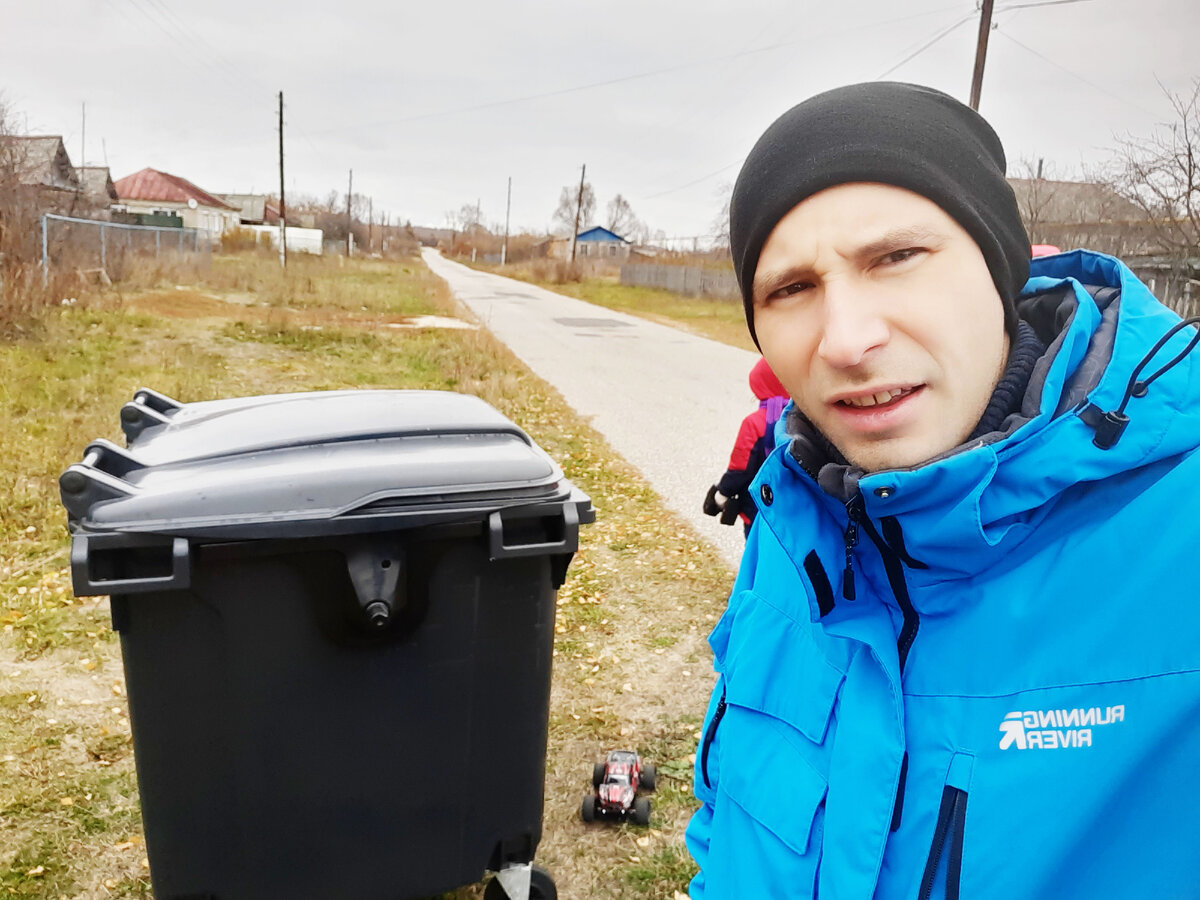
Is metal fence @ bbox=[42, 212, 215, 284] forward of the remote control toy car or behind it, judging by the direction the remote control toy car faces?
behind

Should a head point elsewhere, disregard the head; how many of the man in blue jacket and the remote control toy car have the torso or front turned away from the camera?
0

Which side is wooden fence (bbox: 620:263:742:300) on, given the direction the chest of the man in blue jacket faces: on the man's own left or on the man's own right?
on the man's own right

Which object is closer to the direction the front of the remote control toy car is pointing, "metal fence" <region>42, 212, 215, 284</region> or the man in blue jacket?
the man in blue jacket

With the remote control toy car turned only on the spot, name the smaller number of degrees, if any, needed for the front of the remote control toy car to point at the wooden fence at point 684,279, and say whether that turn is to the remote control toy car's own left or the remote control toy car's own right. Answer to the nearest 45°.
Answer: approximately 180°

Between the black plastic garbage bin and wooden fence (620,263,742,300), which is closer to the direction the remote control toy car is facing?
the black plastic garbage bin

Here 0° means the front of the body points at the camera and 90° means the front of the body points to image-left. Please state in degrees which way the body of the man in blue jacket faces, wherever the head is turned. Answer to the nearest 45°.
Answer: approximately 45°

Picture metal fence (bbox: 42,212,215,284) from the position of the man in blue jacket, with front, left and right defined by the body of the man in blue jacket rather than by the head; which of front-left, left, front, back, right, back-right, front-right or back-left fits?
right
